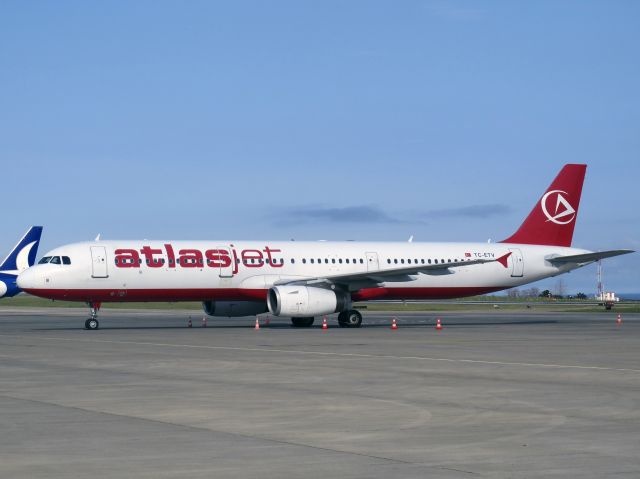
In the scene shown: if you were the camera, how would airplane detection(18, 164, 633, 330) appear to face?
facing to the left of the viewer
